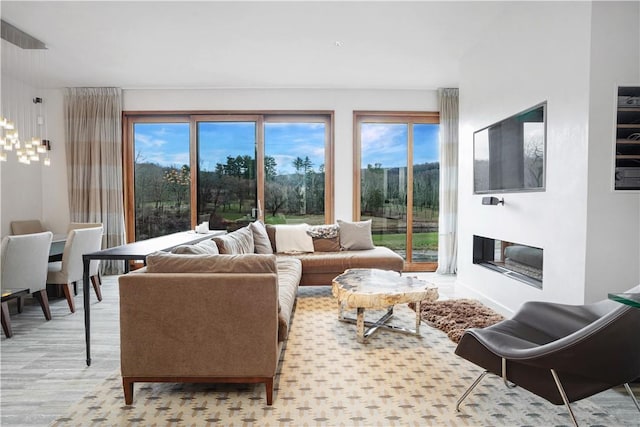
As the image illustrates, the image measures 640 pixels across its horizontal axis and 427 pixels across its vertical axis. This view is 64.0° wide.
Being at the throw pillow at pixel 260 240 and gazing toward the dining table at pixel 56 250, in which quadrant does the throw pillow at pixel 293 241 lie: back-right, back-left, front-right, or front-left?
back-right

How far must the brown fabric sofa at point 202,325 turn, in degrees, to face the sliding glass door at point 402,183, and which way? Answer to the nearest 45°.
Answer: approximately 45° to its left

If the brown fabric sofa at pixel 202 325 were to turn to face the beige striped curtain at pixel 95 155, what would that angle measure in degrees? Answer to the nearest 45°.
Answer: approximately 90° to its left

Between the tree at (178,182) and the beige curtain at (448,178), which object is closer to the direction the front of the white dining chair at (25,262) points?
the tree

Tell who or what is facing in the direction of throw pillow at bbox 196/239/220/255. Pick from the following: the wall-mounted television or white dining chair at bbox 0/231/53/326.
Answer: the wall-mounted television

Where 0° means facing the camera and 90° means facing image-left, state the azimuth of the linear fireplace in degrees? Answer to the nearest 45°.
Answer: approximately 45°

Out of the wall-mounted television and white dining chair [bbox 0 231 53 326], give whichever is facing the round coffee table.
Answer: the wall-mounted television

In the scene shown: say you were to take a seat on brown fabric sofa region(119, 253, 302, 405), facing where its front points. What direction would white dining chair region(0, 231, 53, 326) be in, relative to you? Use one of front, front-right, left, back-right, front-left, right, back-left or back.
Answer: back-left
